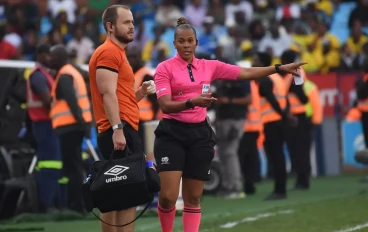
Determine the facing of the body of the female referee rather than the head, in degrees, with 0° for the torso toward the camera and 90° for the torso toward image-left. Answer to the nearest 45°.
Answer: approximately 0°

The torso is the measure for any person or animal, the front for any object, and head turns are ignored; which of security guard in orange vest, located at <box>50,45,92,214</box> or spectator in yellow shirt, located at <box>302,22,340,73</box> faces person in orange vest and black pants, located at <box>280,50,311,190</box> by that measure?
the spectator in yellow shirt

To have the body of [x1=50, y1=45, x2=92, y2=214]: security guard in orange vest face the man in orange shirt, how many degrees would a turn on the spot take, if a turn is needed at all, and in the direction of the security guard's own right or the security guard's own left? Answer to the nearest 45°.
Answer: approximately 90° to the security guard's own left
